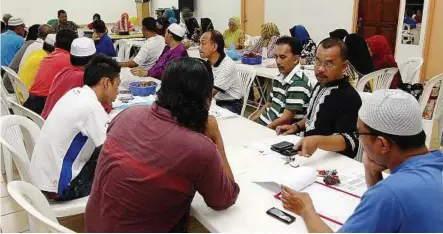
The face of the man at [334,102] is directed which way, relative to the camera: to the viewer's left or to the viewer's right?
to the viewer's left

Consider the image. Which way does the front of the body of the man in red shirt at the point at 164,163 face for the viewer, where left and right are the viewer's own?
facing away from the viewer and to the right of the viewer

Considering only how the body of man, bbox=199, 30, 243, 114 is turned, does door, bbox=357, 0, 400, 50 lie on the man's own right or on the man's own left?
on the man's own right

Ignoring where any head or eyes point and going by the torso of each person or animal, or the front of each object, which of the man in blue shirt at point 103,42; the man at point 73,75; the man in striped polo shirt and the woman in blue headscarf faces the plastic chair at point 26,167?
the man in striped polo shirt

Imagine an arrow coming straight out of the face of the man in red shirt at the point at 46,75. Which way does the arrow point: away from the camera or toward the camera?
away from the camera

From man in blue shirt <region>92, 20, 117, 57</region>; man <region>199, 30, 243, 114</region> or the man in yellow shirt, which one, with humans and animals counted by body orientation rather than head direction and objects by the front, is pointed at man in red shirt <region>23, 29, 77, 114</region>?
the man

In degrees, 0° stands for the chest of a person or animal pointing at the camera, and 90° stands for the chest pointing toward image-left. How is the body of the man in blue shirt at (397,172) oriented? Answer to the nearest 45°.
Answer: approximately 135°

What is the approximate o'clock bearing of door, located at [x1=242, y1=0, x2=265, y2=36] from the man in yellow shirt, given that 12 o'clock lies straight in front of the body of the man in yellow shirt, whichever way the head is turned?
The door is roughly at 12 o'clock from the man in yellow shirt.
